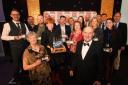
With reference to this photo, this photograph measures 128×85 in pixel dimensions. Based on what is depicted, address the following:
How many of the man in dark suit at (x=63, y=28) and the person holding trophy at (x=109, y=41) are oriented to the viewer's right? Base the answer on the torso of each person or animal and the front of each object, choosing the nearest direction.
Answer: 0

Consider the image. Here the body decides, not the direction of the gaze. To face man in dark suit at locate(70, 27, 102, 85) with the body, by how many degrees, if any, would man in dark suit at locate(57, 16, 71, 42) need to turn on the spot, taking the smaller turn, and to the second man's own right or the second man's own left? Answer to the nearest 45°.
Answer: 0° — they already face them

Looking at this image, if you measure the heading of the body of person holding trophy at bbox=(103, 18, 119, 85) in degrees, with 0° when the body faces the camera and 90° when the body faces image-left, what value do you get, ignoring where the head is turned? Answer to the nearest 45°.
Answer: approximately 45°

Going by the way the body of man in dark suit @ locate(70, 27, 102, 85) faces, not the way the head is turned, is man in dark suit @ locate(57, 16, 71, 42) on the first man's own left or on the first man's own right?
on the first man's own right

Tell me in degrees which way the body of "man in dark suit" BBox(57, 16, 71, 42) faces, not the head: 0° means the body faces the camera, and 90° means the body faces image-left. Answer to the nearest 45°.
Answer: approximately 0°

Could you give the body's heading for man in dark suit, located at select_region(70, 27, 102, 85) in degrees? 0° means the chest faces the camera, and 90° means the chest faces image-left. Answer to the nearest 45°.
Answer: approximately 45°

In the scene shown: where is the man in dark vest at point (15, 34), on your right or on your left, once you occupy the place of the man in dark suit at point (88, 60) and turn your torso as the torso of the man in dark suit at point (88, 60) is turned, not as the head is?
on your right

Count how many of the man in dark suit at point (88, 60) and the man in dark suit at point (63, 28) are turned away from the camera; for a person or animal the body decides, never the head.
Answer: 0
